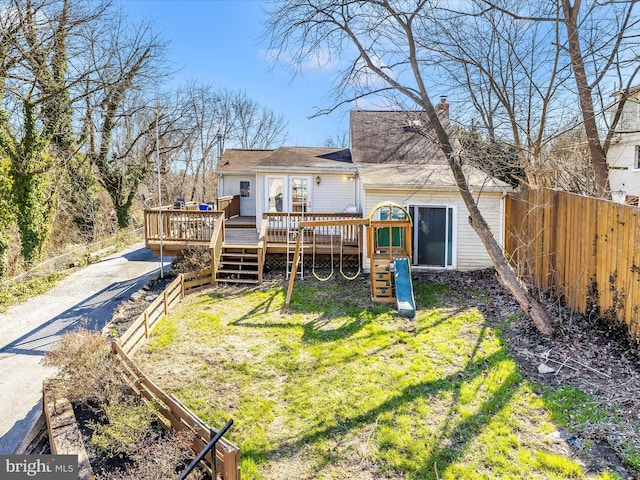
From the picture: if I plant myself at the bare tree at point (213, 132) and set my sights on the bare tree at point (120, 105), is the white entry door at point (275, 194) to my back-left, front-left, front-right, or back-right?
front-left

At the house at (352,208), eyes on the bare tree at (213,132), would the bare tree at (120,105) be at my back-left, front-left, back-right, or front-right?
front-left

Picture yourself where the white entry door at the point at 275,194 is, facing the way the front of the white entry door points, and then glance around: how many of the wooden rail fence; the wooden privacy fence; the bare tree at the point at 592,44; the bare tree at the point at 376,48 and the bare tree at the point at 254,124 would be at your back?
1

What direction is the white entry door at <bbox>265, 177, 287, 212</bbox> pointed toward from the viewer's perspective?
toward the camera

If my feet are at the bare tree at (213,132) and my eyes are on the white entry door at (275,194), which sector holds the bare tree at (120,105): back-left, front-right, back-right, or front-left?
front-right

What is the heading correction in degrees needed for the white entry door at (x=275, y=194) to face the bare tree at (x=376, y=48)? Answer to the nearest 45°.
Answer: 0° — it already faces it

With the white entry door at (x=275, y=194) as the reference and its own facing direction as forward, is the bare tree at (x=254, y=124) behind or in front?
behind

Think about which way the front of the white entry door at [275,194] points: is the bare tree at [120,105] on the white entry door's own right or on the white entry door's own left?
on the white entry door's own right
